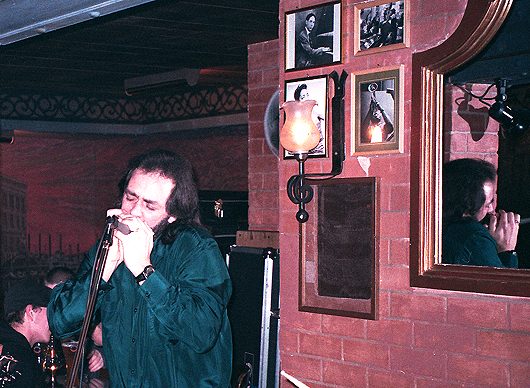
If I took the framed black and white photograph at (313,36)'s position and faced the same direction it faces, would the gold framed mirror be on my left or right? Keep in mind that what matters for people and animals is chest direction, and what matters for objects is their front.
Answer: on my left

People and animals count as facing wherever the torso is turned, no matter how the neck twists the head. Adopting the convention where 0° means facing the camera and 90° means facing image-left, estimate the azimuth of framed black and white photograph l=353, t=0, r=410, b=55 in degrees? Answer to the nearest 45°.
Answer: approximately 45°

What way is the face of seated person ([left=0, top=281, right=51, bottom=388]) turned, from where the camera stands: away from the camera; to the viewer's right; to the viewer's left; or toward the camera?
to the viewer's right

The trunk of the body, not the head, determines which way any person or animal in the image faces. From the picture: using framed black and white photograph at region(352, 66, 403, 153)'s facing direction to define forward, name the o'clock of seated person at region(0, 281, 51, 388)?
The seated person is roughly at 2 o'clock from the framed black and white photograph.

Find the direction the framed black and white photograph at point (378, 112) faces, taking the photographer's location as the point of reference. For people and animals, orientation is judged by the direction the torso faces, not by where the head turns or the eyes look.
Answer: facing the viewer and to the left of the viewer

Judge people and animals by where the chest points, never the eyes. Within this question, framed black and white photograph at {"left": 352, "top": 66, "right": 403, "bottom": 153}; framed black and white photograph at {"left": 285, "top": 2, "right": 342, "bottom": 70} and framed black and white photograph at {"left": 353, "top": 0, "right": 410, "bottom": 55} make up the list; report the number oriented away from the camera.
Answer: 0

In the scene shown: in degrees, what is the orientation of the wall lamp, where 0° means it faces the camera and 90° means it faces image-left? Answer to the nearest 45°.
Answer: approximately 45°
